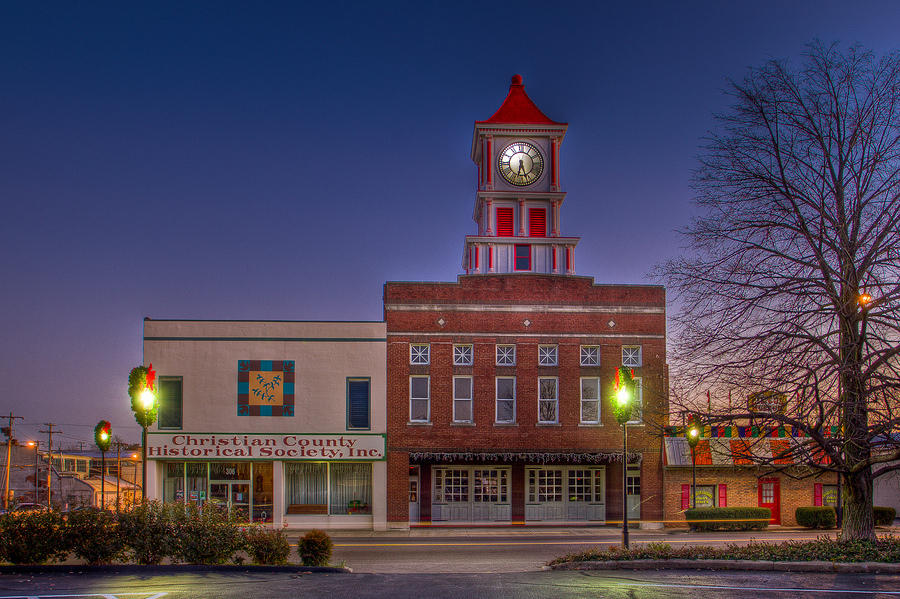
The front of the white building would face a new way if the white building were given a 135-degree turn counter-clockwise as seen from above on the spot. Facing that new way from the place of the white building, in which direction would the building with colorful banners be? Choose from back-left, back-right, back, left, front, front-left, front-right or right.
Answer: front-right

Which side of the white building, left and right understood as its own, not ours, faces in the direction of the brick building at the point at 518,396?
left

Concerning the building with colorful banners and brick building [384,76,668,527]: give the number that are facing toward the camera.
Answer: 2

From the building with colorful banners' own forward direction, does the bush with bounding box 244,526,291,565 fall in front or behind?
in front

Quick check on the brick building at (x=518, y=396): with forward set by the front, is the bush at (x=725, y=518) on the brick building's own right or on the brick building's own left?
on the brick building's own left

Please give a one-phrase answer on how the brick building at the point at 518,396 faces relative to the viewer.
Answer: facing the viewer

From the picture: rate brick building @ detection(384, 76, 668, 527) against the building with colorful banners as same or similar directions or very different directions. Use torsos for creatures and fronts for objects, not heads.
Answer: same or similar directions

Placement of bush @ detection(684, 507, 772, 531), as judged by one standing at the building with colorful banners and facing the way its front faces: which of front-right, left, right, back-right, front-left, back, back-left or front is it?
front

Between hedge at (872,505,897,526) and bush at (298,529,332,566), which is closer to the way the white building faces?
the bush

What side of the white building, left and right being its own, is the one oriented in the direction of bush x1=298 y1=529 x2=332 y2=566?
front

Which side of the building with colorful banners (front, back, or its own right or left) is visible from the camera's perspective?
front

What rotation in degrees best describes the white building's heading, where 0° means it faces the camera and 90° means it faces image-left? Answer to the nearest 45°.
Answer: approximately 0°

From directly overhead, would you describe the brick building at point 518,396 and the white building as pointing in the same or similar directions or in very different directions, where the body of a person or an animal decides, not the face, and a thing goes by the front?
same or similar directions

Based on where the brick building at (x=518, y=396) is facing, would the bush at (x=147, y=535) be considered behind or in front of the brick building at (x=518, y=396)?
in front
